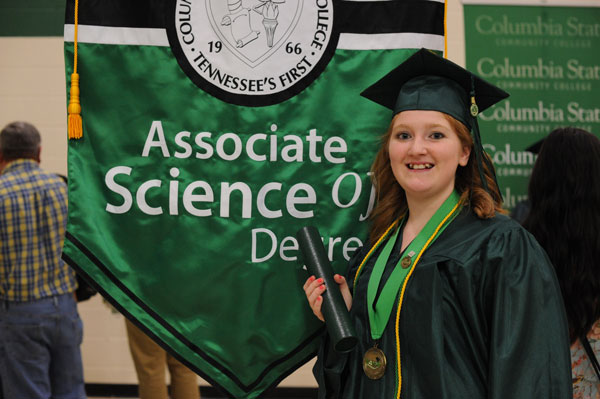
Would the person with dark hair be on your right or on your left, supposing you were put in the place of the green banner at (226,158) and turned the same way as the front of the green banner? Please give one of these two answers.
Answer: on your left

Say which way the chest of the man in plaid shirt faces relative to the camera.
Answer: away from the camera

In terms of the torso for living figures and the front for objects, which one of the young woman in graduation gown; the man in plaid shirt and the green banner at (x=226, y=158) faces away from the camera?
the man in plaid shirt

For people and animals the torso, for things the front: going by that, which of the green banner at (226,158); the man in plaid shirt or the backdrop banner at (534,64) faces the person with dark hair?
the backdrop banner

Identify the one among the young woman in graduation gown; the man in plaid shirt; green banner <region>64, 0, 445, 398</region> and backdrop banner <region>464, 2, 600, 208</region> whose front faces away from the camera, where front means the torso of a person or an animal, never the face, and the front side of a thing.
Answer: the man in plaid shirt

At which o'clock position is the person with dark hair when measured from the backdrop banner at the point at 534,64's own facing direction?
The person with dark hair is roughly at 12 o'clock from the backdrop banner.

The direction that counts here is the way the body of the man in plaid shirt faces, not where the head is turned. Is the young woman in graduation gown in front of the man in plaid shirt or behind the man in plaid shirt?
behind

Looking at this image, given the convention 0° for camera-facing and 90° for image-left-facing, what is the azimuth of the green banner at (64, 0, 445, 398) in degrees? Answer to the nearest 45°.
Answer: approximately 0°

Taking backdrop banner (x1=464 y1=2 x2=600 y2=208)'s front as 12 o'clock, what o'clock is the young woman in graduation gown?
The young woman in graduation gown is roughly at 12 o'clock from the backdrop banner.

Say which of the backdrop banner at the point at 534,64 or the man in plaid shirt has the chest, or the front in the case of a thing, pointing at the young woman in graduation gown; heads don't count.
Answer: the backdrop banner

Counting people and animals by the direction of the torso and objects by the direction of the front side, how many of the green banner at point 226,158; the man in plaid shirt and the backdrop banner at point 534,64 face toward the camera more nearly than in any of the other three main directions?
2

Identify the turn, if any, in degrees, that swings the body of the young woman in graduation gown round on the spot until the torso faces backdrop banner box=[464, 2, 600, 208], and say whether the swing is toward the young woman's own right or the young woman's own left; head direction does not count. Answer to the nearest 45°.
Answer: approximately 135° to the young woman's own right
